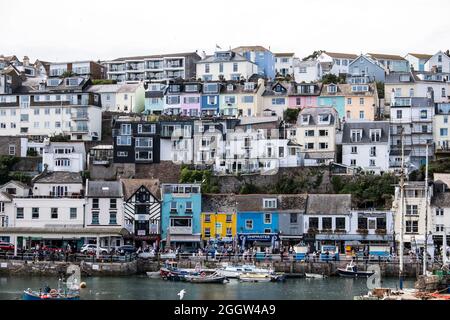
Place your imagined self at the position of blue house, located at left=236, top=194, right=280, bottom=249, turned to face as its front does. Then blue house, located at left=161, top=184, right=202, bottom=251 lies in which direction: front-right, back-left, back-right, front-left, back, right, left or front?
right

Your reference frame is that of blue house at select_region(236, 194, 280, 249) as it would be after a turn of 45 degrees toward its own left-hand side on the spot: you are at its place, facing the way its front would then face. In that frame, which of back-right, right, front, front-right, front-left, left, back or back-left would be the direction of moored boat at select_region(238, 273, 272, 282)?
front-right

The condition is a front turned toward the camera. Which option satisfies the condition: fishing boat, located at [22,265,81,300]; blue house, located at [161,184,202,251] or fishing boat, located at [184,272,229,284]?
the blue house

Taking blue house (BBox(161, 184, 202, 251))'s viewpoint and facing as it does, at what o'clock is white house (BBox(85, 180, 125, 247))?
The white house is roughly at 3 o'clock from the blue house.

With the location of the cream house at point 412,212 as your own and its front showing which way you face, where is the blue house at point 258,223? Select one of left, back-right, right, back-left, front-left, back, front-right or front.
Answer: right

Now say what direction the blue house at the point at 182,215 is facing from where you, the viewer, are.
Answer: facing the viewer

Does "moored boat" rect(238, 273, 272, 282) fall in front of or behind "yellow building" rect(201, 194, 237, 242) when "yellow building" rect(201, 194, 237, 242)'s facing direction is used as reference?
in front

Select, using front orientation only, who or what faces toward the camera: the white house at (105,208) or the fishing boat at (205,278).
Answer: the white house

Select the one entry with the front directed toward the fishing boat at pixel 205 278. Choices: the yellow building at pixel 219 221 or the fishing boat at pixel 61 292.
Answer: the yellow building

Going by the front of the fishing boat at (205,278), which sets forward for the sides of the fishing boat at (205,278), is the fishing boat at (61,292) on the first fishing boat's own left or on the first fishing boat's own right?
on the first fishing boat's own left

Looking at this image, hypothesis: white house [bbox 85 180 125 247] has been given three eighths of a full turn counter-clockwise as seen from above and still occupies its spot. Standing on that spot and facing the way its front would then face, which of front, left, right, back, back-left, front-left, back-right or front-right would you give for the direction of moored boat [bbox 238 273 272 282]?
right

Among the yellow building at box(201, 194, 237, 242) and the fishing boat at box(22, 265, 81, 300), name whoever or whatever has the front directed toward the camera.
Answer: the yellow building

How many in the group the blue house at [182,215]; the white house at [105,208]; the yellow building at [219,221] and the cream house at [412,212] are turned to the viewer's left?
0

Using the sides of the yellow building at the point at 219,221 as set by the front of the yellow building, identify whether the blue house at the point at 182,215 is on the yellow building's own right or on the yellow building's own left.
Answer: on the yellow building's own right

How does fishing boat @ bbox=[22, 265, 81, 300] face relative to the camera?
to the viewer's left

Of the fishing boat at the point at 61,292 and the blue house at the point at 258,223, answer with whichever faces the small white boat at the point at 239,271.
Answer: the blue house

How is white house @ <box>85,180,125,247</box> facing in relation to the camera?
toward the camera

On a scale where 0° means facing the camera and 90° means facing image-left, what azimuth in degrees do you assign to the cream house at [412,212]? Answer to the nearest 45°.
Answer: approximately 0°

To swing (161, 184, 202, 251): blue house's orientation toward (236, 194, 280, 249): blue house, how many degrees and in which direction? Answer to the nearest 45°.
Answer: approximately 90° to its left

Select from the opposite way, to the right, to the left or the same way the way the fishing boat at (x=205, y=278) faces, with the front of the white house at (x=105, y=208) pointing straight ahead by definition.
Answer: to the right

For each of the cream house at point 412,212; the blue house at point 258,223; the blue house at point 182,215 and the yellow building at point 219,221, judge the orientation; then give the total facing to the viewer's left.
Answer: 0

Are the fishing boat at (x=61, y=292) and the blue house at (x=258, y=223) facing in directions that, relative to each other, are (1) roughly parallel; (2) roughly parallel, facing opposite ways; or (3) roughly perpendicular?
roughly perpendicular
